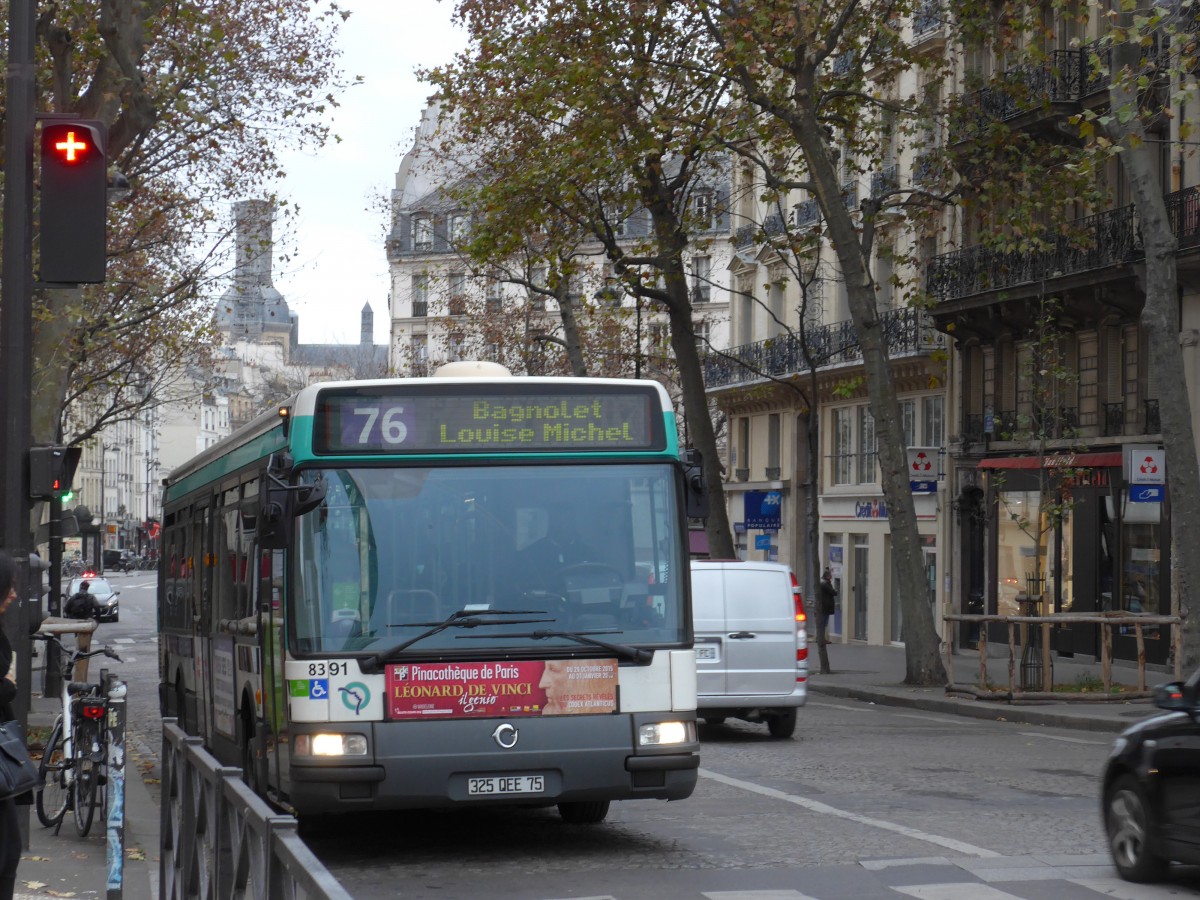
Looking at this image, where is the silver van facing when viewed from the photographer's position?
facing away from the viewer

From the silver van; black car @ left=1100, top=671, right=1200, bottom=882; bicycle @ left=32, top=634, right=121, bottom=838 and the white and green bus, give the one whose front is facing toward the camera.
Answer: the white and green bus

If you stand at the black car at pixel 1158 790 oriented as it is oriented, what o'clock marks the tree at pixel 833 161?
The tree is roughly at 1 o'clock from the black car.

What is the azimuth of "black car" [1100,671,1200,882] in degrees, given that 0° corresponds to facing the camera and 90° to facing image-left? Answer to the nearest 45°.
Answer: approximately 135°

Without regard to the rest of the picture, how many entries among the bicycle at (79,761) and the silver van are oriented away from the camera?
2

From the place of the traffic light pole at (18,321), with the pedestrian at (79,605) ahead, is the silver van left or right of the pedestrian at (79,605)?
right

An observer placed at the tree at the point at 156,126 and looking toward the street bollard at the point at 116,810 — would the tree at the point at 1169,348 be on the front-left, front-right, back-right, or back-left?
front-left

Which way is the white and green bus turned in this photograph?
toward the camera

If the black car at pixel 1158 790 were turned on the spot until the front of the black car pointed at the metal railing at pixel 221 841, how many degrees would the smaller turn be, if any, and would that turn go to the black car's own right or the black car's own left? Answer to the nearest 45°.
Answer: approximately 90° to the black car's own left

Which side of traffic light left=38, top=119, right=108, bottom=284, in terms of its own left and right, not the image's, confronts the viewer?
front

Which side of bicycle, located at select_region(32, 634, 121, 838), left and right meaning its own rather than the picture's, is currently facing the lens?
back

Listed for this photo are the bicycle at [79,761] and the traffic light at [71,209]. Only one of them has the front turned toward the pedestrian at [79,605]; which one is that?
the bicycle

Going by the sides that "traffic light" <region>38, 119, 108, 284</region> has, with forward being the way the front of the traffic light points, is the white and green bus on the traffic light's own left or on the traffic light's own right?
on the traffic light's own left

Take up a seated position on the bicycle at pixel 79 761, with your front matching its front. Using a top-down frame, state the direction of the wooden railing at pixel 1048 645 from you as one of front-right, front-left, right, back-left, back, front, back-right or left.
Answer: front-right

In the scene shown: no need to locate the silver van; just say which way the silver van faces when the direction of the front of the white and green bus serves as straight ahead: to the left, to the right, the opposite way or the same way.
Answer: the opposite way

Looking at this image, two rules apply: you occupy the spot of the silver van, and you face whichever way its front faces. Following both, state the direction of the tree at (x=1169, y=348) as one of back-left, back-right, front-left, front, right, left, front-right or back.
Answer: front-right
